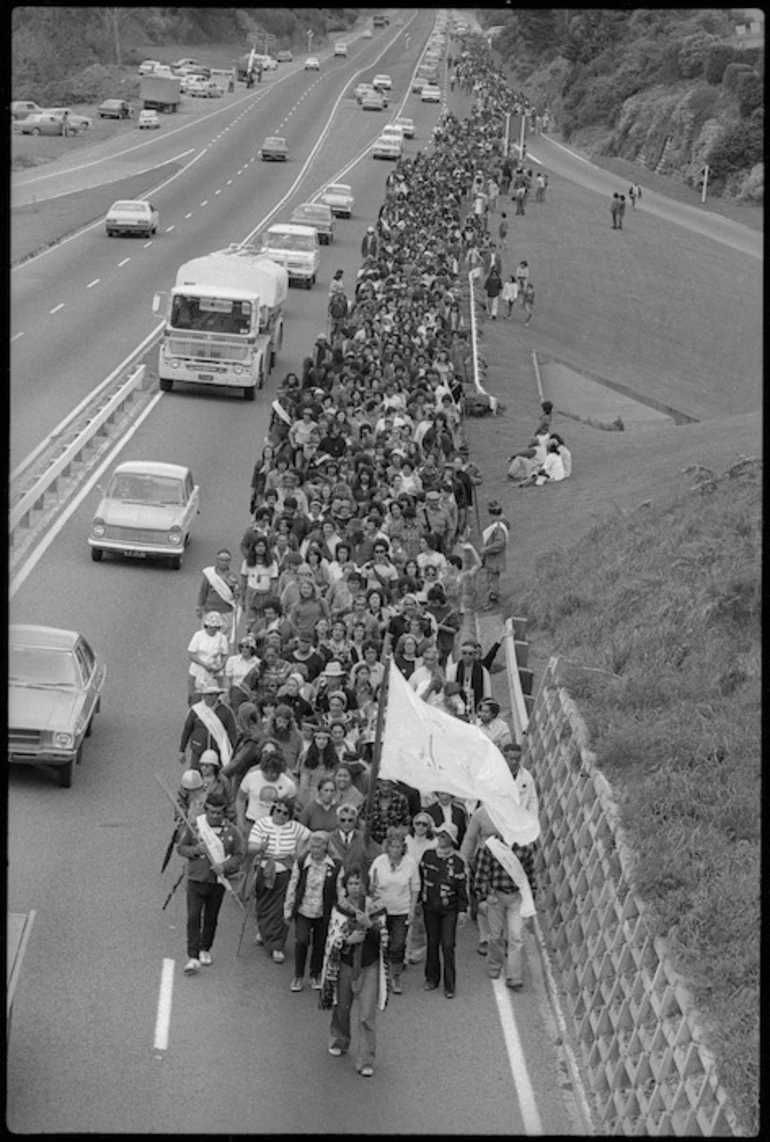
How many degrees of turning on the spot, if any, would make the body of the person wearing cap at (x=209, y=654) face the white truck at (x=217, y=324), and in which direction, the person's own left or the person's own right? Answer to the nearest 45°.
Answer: approximately 180°

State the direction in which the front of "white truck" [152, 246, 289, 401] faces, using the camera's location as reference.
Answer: facing the viewer

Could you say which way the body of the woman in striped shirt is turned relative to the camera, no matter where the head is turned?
toward the camera

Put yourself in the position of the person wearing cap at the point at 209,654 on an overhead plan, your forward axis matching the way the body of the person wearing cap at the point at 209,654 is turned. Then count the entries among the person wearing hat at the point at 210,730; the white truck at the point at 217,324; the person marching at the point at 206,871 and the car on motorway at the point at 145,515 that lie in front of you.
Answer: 2

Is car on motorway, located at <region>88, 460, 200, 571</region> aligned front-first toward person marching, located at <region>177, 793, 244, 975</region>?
yes

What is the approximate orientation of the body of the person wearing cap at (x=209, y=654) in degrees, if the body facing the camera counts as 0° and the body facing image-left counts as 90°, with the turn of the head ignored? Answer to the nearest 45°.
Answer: approximately 0°

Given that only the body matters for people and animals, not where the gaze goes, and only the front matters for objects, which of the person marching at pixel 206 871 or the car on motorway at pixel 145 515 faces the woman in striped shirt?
the car on motorway

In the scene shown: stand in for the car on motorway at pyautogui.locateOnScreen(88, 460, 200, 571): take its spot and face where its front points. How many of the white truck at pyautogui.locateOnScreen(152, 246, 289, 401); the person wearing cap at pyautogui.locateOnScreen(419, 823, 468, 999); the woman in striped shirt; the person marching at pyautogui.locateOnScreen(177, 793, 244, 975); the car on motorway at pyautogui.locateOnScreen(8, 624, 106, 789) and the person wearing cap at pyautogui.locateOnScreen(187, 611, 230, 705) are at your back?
1

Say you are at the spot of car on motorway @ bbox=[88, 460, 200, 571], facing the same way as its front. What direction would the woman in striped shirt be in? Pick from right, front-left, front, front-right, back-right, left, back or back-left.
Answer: front

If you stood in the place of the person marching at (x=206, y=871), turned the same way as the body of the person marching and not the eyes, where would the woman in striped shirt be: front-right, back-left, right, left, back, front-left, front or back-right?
left

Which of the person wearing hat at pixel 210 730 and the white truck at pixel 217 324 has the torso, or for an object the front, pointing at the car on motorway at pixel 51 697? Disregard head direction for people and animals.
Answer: the white truck

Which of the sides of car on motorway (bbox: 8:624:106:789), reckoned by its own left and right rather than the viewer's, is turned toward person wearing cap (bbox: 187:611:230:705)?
left

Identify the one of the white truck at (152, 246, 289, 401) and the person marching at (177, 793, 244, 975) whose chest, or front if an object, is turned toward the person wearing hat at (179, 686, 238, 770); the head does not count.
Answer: the white truck

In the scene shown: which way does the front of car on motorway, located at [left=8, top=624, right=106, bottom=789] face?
toward the camera

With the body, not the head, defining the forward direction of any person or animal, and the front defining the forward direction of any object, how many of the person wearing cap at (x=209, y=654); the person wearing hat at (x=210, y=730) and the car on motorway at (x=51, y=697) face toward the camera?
3

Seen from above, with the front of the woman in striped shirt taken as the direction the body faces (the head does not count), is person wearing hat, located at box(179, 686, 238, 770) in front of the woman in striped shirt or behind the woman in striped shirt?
behind
